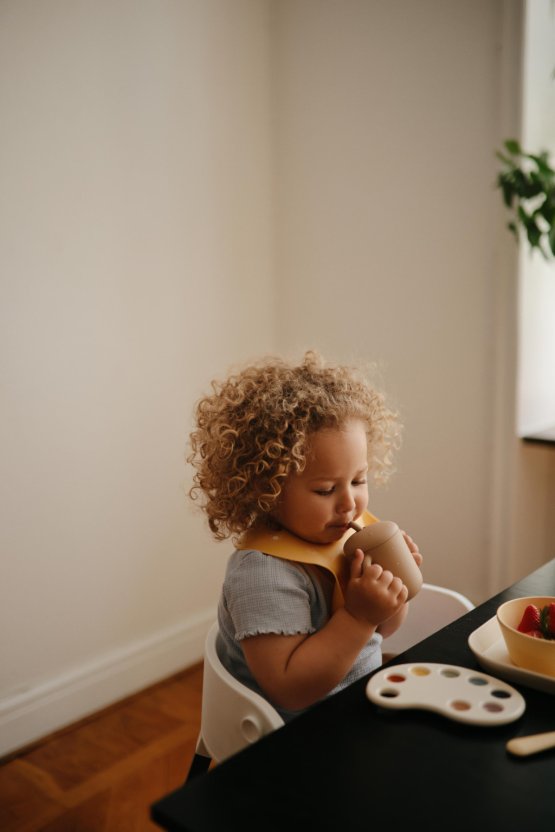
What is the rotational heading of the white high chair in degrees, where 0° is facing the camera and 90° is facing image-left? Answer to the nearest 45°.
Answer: approximately 315°

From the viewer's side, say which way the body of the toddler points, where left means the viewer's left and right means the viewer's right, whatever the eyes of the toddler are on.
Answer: facing the viewer and to the right of the viewer

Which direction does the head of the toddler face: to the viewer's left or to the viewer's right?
to the viewer's right
